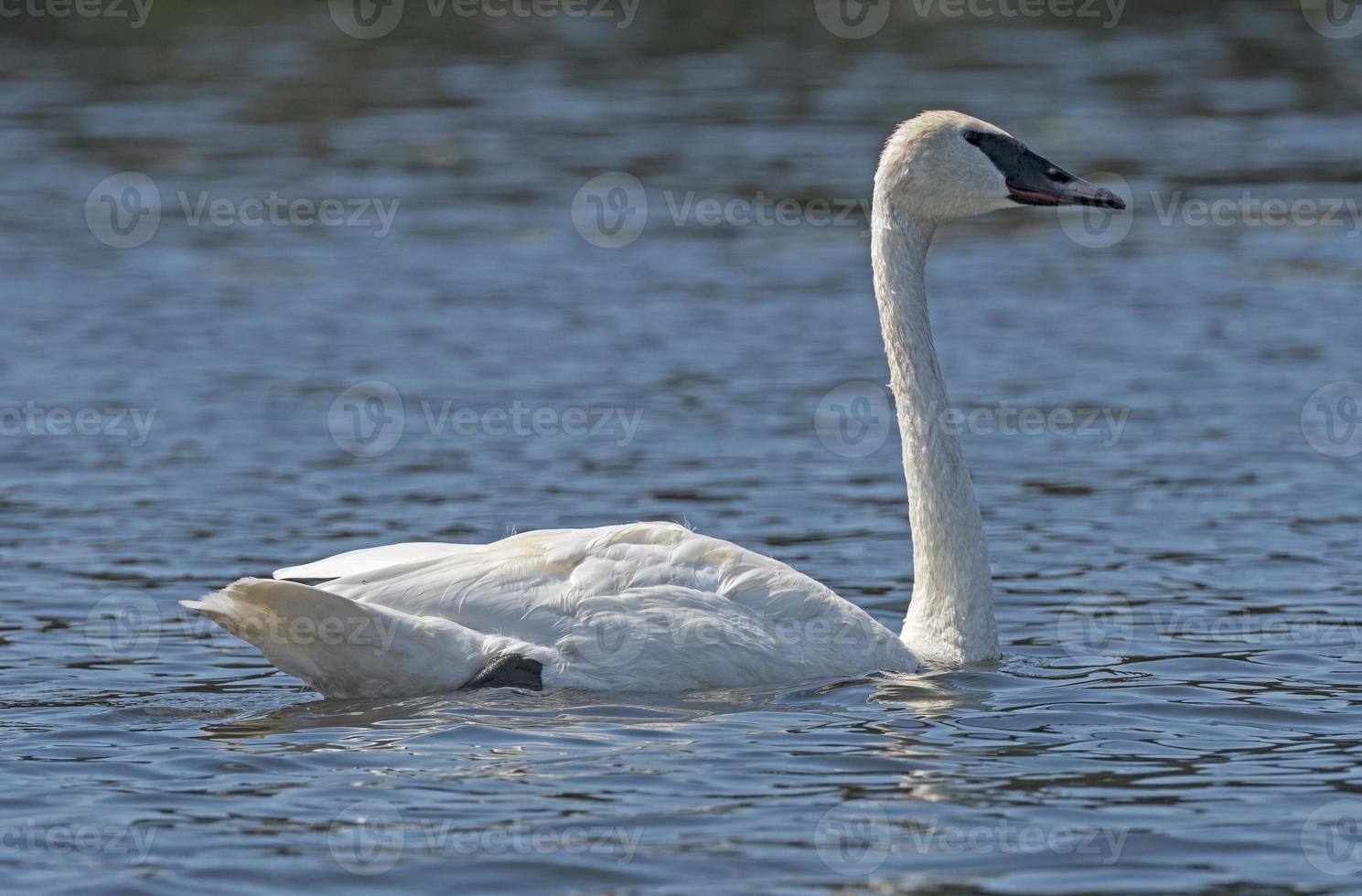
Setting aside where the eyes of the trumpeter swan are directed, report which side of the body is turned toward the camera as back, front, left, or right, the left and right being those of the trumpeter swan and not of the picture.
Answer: right
